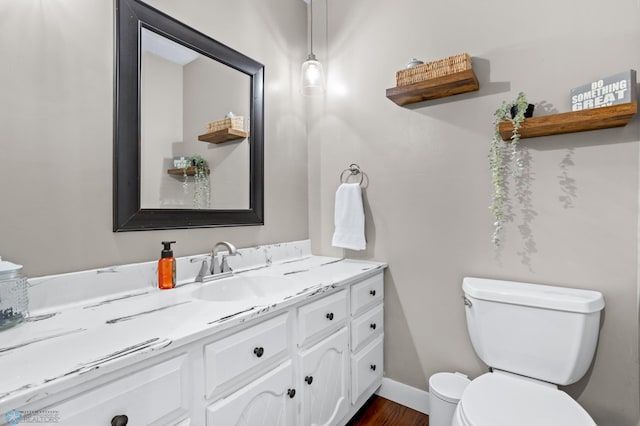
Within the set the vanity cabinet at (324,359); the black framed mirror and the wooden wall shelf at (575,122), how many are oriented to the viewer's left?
0

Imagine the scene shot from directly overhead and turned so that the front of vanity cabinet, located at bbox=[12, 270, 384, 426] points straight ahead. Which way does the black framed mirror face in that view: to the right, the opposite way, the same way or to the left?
the same way

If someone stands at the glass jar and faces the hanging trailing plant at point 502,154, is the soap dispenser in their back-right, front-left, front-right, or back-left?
front-left

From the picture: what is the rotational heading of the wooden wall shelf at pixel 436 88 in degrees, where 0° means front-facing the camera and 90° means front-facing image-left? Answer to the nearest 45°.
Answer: approximately 45°

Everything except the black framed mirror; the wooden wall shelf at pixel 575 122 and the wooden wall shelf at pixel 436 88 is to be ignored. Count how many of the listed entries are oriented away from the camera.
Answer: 0

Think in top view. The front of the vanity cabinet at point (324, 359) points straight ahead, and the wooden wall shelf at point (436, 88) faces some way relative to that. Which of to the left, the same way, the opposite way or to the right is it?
to the right

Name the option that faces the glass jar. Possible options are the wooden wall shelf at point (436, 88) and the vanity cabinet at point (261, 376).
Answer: the wooden wall shelf

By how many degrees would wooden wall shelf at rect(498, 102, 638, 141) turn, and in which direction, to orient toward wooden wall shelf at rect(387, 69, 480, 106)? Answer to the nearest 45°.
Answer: approximately 90° to its right

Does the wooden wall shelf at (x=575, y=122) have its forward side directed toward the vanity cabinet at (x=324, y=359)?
no

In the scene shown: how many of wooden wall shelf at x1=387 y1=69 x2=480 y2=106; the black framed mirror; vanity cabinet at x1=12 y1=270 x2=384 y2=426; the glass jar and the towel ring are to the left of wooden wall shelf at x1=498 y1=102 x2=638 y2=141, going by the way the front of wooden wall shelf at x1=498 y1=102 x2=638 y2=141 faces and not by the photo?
0

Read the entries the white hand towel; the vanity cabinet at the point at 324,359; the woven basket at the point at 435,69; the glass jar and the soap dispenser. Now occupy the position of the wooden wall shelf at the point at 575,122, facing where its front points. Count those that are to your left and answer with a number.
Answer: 0

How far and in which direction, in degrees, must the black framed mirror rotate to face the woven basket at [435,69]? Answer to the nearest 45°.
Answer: approximately 45° to its left

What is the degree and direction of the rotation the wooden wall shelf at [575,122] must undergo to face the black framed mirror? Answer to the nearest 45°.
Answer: approximately 45° to its right

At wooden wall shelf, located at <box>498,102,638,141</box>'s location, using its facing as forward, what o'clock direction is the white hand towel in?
The white hand towel is roughly at 3 o'clock from the wooden wall shelf.
